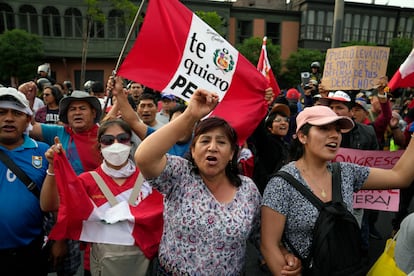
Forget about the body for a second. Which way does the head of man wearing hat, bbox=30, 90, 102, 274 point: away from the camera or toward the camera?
toward the camera

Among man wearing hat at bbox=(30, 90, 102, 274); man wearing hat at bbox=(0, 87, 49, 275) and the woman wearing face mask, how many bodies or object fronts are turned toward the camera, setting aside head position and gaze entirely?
3

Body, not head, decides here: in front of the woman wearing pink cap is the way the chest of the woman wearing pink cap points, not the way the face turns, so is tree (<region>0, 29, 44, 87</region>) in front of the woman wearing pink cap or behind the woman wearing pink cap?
behind

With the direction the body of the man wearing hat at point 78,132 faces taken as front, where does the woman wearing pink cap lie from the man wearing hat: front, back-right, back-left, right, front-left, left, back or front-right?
front-left

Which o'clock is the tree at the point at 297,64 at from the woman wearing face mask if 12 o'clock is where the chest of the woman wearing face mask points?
The tree is roughly at 7 o'clock from the woman wearing face mask.

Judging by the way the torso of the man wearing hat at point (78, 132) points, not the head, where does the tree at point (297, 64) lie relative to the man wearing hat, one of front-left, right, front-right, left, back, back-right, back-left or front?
back-left

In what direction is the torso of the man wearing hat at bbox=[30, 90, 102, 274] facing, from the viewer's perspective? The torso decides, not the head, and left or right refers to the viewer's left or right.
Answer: facing the viewer

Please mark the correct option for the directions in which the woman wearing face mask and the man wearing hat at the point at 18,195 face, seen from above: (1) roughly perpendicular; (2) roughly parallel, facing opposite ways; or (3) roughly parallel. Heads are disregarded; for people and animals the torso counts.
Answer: roughly parallel

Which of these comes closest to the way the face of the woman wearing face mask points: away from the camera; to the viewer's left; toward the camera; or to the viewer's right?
toward the camera

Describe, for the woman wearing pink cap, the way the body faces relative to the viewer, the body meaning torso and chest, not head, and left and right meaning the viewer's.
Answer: facing the viewer and to the right of the viewer

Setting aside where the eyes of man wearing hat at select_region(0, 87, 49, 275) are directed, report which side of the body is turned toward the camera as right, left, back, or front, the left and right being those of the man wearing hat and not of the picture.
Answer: front

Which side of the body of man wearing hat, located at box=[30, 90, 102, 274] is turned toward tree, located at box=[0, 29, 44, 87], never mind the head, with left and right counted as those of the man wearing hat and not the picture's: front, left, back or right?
back

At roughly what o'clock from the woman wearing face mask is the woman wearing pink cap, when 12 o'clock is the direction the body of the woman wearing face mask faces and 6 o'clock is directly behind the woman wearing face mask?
The woman wearing pink cap is roughly at 10 o'clock from the woman wearing face mask.

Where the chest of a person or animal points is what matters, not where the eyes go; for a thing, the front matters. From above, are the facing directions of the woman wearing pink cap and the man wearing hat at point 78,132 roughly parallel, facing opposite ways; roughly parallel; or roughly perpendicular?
roughly parallel

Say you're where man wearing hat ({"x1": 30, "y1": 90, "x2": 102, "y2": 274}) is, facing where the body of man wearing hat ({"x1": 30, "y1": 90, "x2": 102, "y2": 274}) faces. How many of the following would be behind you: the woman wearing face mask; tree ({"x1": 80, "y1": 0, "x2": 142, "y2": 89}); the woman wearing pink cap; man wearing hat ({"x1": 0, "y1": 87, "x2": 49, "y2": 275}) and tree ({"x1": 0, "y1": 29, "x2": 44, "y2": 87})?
2

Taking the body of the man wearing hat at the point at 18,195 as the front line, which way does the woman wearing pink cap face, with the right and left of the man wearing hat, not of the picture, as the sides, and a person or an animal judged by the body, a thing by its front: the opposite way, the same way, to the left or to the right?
the same way

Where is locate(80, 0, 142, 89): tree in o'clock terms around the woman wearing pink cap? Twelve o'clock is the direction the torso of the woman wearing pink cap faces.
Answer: The tree is roughly at 6 o'clock from the woman wearing pink cap.

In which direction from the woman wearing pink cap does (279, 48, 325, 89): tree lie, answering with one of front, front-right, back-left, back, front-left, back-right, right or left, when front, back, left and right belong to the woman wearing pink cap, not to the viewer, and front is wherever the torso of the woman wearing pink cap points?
back-left

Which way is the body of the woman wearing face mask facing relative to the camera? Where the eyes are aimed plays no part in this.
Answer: toward the camera
